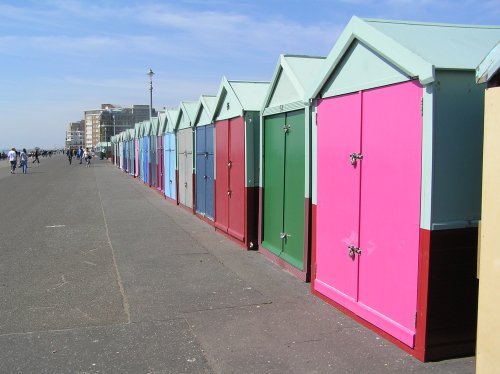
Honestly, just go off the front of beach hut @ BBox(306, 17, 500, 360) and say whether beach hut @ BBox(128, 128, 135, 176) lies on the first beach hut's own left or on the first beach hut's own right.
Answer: on the first beach hut's own right

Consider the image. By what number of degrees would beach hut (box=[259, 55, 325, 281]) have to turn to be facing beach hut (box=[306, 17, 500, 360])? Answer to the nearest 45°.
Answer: approximately 45° to its left

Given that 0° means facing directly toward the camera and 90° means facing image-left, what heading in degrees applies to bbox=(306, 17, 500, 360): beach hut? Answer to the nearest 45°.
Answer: approximately 45°

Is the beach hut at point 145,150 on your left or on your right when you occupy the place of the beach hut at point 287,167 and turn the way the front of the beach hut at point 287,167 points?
on your right

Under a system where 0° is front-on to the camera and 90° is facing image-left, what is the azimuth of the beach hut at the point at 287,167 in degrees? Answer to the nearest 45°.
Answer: approximately 45°

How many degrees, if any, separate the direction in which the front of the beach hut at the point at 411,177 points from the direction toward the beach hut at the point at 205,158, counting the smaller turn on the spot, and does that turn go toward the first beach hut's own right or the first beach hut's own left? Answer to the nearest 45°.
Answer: approximately 90° to the first beach hut's own right

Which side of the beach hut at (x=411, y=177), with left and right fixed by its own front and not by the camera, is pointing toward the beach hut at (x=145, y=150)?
right

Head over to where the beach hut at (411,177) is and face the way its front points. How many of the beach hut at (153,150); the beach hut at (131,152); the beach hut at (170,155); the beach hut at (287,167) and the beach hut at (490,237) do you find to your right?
4

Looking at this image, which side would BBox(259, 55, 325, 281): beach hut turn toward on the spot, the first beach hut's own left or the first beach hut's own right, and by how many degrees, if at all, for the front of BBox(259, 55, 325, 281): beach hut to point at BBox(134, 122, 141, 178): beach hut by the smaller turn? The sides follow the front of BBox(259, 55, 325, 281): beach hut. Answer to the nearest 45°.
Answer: approximately 90° to the first beach hut's own right

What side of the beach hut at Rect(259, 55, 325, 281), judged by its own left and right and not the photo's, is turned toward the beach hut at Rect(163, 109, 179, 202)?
right
